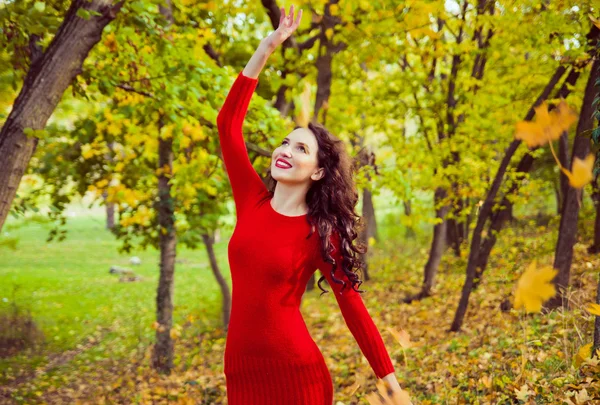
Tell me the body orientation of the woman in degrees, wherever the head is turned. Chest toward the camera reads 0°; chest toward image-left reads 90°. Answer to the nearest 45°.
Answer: approximately 45°
